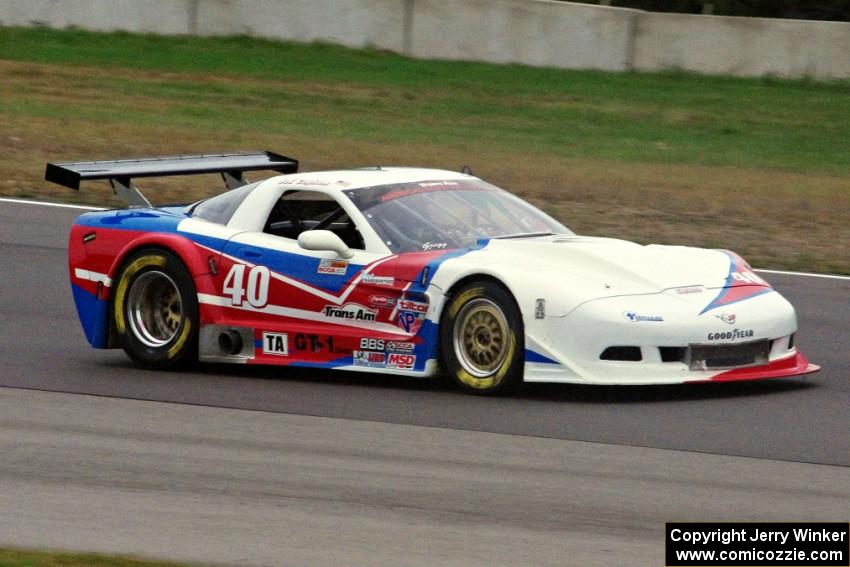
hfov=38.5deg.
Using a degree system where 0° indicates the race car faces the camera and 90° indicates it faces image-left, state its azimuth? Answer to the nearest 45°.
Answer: approximately 315°
